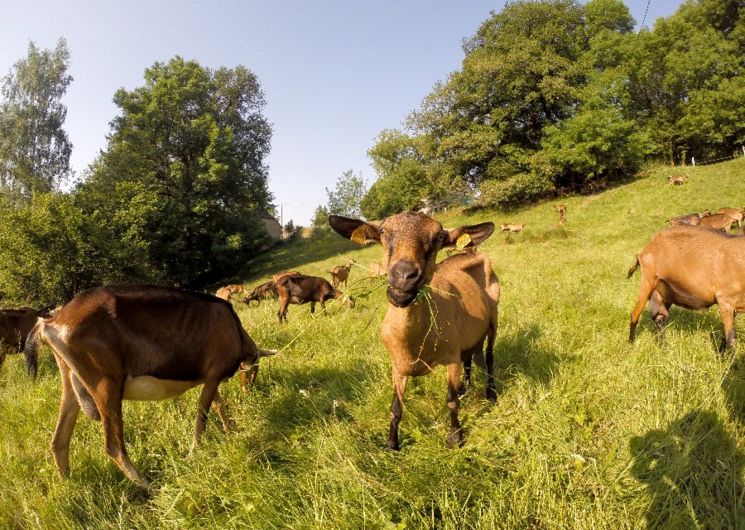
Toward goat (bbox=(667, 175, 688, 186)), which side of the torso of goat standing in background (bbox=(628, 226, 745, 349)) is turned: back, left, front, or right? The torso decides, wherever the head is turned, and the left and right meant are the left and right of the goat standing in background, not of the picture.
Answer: left

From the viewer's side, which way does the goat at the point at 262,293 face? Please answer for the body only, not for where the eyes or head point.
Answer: to the viewer's left

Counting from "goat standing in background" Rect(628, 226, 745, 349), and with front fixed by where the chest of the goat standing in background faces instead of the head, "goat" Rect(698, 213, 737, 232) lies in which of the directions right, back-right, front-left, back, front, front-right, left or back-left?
left

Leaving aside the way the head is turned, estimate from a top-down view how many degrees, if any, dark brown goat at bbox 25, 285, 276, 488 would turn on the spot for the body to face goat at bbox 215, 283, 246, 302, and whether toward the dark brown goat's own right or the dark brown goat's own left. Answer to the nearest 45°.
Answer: approximately 45° to the dark brown goat's own left

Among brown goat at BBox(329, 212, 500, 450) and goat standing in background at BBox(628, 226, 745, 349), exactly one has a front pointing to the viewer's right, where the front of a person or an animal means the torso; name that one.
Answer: the goat standing in background

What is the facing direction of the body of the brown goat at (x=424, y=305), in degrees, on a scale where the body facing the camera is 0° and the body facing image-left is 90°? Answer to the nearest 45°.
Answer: approximately 45°

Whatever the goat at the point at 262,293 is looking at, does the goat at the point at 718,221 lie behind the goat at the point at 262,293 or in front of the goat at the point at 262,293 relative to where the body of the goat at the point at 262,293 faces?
behind

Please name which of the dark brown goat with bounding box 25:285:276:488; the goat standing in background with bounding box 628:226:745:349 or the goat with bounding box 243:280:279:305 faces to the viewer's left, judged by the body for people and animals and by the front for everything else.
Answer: the goat

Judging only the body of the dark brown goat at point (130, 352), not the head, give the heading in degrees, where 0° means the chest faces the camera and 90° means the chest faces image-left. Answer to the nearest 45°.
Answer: approximately 225°

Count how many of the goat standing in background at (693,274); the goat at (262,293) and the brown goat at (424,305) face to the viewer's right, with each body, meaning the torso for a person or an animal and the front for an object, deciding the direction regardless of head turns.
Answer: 1

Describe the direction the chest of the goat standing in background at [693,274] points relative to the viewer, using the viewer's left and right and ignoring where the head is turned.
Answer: facing to the right of the viewer
